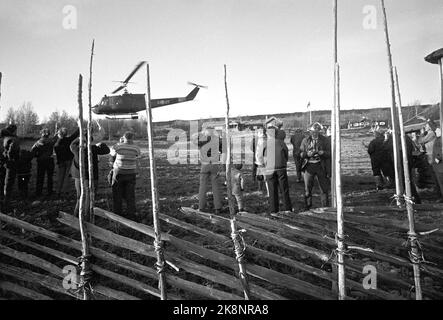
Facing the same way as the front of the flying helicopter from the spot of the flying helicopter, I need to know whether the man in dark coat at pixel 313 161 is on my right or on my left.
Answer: on my left

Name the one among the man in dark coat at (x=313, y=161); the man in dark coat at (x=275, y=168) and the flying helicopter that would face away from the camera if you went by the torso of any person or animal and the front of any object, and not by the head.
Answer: the man in dark coat at (x=275, y=168)

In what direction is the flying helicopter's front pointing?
to the viewer's left

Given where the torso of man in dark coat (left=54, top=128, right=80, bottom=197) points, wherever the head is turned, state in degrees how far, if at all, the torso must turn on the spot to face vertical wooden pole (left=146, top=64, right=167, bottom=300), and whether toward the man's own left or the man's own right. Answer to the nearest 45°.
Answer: approximately 135° to the man's own right

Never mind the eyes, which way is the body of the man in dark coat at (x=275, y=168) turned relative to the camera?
away from the camera

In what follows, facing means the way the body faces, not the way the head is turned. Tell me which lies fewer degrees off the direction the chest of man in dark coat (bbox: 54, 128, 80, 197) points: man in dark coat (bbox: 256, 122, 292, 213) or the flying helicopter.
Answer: the flying helicopter

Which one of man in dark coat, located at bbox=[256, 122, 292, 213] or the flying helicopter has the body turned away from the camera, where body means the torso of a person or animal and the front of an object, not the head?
the man in dark coat
